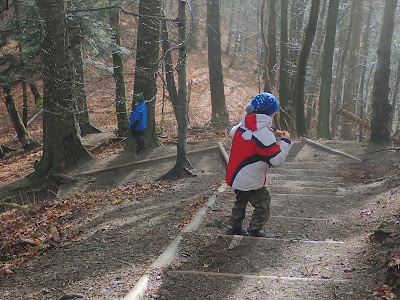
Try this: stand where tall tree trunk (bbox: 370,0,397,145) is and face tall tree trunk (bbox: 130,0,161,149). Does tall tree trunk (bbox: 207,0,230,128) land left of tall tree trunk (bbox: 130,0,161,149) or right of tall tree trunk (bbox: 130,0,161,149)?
right

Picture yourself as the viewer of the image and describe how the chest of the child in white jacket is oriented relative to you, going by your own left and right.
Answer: facing away from the viewer and to the right of the viewer

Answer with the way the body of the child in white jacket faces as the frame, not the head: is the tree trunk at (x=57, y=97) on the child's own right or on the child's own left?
on the child's own left

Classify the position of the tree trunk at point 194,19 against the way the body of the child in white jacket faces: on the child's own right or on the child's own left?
on the child's own left

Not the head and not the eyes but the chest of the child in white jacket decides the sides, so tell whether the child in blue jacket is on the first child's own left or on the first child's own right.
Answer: on the first child's own left
